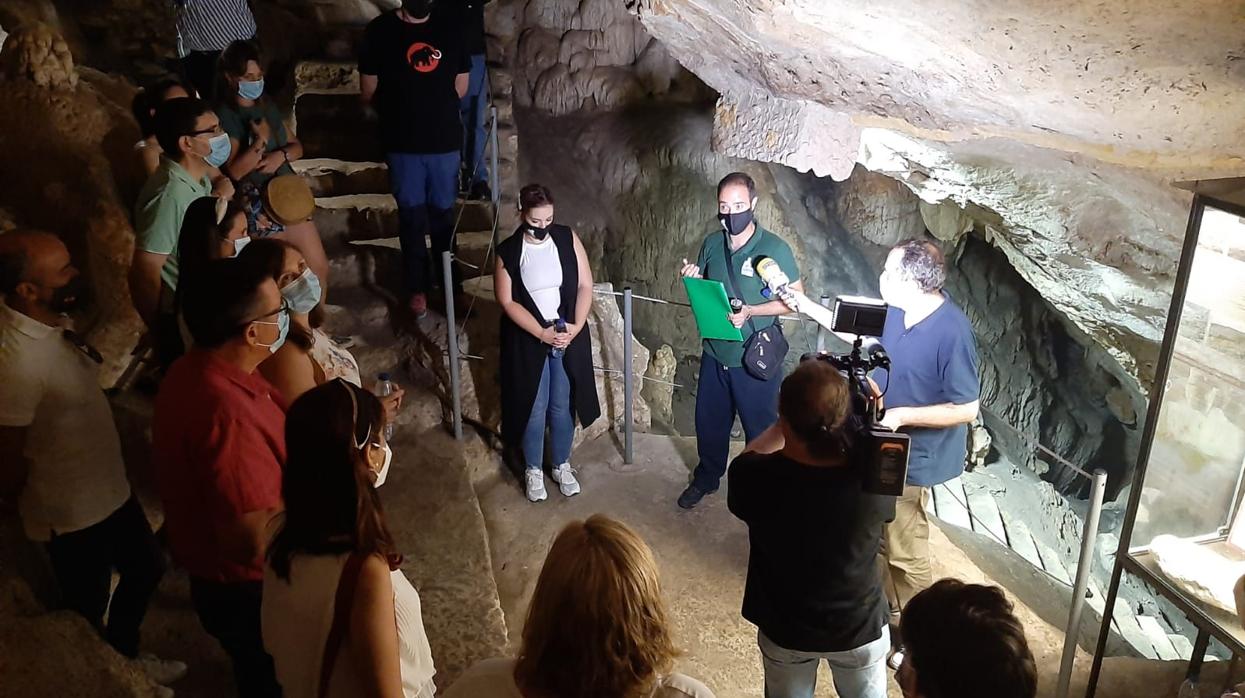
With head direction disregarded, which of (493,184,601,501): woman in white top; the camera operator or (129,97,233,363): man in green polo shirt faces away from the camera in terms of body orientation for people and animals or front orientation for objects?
the camera operator

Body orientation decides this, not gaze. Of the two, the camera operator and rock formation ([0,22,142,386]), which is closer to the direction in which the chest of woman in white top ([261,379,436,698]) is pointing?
the camera operator

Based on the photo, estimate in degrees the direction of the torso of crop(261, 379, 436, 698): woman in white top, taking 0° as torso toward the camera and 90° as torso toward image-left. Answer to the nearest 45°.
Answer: approximately 225°

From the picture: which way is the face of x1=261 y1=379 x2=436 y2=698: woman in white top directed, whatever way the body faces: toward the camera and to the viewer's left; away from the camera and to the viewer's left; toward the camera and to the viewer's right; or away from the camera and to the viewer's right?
away from the camera and to the viewer's right

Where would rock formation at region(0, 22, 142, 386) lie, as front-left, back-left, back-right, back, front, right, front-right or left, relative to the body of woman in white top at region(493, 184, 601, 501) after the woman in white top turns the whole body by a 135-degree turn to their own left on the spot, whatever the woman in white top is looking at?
back-left

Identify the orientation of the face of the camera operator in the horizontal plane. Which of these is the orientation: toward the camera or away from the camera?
away from the camera

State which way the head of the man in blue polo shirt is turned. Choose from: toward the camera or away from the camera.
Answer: away from the camera

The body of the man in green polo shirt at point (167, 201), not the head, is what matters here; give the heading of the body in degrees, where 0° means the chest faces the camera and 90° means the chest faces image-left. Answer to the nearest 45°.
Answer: approximately 270°

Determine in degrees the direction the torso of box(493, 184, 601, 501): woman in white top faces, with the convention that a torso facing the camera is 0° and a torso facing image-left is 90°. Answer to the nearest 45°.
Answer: approximately 0°

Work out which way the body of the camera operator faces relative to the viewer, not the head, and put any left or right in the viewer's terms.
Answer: facing away from the viewer

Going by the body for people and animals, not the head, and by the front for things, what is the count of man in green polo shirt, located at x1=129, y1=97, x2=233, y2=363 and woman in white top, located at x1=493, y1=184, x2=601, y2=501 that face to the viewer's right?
1
